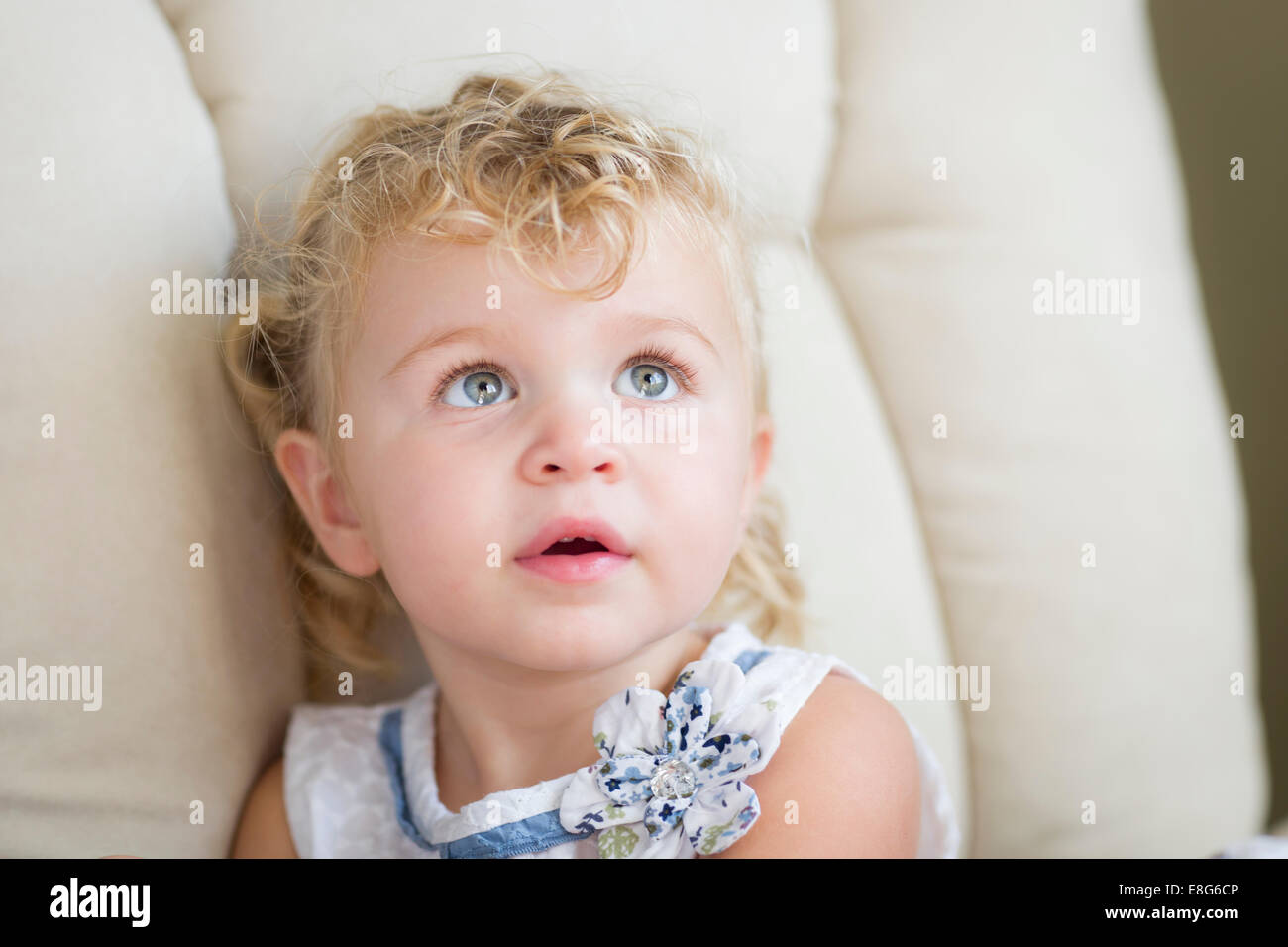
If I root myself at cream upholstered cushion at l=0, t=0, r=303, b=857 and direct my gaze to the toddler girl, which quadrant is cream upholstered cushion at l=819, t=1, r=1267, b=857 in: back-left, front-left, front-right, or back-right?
front-left

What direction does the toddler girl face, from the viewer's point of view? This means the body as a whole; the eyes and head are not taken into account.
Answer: toward the camera
